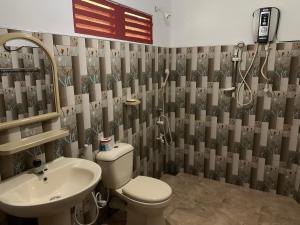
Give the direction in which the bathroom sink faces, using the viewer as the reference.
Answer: facing the viewer and to the right of the viewer

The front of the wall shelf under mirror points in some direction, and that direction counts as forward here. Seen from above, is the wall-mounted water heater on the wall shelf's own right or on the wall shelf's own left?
on the wall shelf's own left

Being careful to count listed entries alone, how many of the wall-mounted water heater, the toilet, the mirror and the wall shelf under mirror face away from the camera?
0

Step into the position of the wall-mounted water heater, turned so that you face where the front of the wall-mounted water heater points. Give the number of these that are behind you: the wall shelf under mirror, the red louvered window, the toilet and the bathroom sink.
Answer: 0

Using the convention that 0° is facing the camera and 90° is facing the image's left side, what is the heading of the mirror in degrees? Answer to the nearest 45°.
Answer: approximately 315°

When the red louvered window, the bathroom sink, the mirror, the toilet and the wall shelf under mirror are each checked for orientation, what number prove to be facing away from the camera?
0

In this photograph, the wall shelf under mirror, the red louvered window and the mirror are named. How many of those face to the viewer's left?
0

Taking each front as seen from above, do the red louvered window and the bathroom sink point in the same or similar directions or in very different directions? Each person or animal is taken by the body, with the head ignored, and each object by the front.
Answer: same or similar directions

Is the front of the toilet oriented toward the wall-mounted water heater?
no

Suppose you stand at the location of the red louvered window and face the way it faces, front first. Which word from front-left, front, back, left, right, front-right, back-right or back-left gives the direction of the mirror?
right

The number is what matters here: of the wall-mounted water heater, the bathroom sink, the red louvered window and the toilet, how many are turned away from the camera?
0

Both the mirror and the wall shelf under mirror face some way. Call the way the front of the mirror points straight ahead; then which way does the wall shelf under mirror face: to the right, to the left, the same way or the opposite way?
the same way

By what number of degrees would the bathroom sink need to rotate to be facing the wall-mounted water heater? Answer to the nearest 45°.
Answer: approximately 45° to its left

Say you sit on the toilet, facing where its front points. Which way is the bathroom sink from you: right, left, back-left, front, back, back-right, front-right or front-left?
right

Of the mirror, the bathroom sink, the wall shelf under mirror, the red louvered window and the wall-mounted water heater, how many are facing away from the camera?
0

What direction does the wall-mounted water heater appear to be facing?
toward the camera

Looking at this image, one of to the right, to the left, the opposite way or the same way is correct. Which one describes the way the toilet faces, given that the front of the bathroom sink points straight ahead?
the same way
